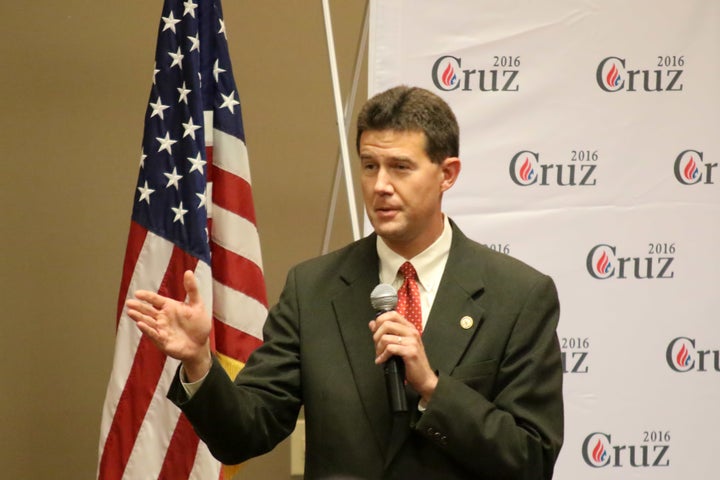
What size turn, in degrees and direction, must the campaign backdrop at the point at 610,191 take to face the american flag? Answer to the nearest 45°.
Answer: approximately 45° to its right

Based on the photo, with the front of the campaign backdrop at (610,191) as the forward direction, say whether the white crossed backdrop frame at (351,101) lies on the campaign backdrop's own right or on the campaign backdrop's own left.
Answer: on the campaign backdrop's own right

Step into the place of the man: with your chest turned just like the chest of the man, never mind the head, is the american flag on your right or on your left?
on your right

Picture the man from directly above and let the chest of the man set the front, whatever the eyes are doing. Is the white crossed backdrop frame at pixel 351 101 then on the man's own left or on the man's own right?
on the man's own right

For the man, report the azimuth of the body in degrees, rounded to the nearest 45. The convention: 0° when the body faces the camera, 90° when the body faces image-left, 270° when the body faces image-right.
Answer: approximately 45°

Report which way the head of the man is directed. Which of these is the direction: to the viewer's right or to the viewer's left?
to the viewer's left
